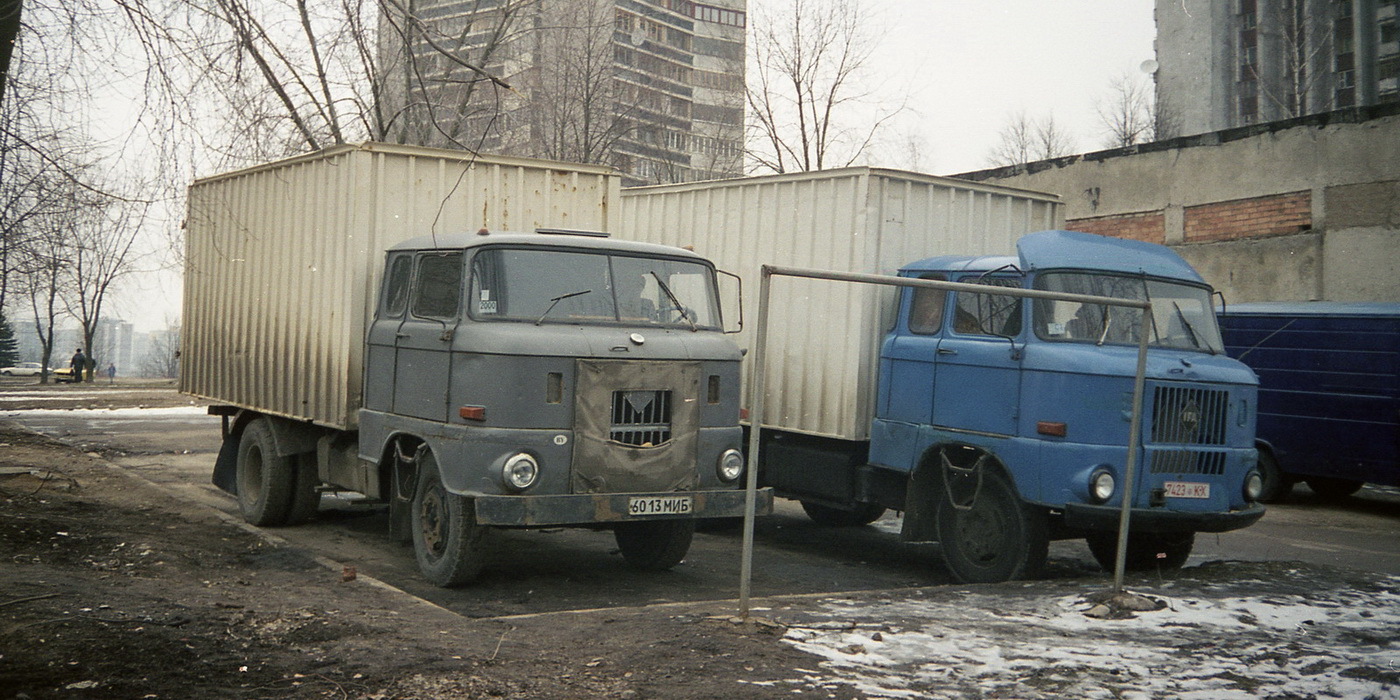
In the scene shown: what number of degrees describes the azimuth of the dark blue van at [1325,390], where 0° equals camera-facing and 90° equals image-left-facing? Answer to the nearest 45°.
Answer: approximately 270°

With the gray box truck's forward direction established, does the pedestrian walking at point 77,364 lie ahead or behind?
behind

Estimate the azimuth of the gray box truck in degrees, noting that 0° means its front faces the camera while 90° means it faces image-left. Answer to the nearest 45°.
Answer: approximately 315°

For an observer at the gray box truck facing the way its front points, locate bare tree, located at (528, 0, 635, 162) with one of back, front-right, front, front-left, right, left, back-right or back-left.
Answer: back-left

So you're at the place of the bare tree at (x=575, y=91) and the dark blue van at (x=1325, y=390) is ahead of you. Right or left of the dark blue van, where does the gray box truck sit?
right

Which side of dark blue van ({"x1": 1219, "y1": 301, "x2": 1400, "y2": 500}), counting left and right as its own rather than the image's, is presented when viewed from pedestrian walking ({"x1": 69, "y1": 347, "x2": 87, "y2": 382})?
back
